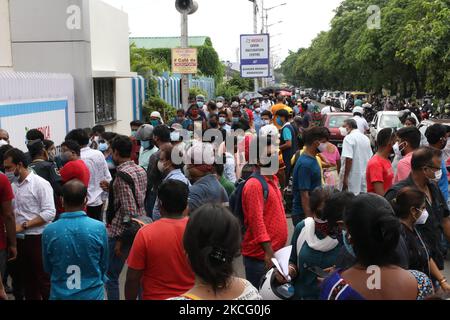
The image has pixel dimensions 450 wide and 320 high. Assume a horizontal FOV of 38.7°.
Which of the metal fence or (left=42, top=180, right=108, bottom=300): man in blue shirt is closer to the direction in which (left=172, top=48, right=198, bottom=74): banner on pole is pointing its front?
the man in blue shirt

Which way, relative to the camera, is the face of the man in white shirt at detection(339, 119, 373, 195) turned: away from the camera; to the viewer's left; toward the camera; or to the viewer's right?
to the viewer's left

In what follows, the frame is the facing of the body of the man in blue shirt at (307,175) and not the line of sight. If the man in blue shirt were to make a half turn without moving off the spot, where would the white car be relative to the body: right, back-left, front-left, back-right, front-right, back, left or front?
right

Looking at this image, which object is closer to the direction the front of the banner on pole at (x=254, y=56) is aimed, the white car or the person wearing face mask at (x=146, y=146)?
the person wearing face mask

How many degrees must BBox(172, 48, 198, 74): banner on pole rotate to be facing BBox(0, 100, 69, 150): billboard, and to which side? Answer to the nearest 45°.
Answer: approximately 45° to its right
